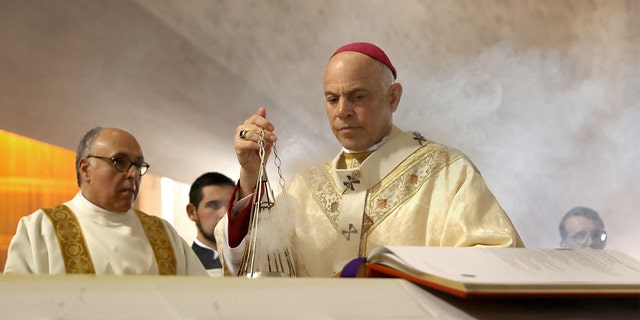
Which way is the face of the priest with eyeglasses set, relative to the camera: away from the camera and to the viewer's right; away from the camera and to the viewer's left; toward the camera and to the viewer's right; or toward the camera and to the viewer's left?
toward the camera and to the viewer's right

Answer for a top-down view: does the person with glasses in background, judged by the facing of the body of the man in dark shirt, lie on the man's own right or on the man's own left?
on the man's own left

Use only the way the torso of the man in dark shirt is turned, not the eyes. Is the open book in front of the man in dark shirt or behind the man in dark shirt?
in front

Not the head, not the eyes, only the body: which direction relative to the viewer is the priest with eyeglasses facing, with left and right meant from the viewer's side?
facing the viewer and to the right of the viewer

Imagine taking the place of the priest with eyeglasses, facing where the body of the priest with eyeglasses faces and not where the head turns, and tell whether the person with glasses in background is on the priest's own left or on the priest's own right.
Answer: on the priest's own left

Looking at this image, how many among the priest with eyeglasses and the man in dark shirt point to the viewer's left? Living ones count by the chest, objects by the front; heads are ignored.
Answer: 0

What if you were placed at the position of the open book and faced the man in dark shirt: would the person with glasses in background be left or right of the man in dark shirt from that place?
right

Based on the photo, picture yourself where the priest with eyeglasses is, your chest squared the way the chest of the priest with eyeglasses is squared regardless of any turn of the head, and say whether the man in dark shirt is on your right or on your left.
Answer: on your left
